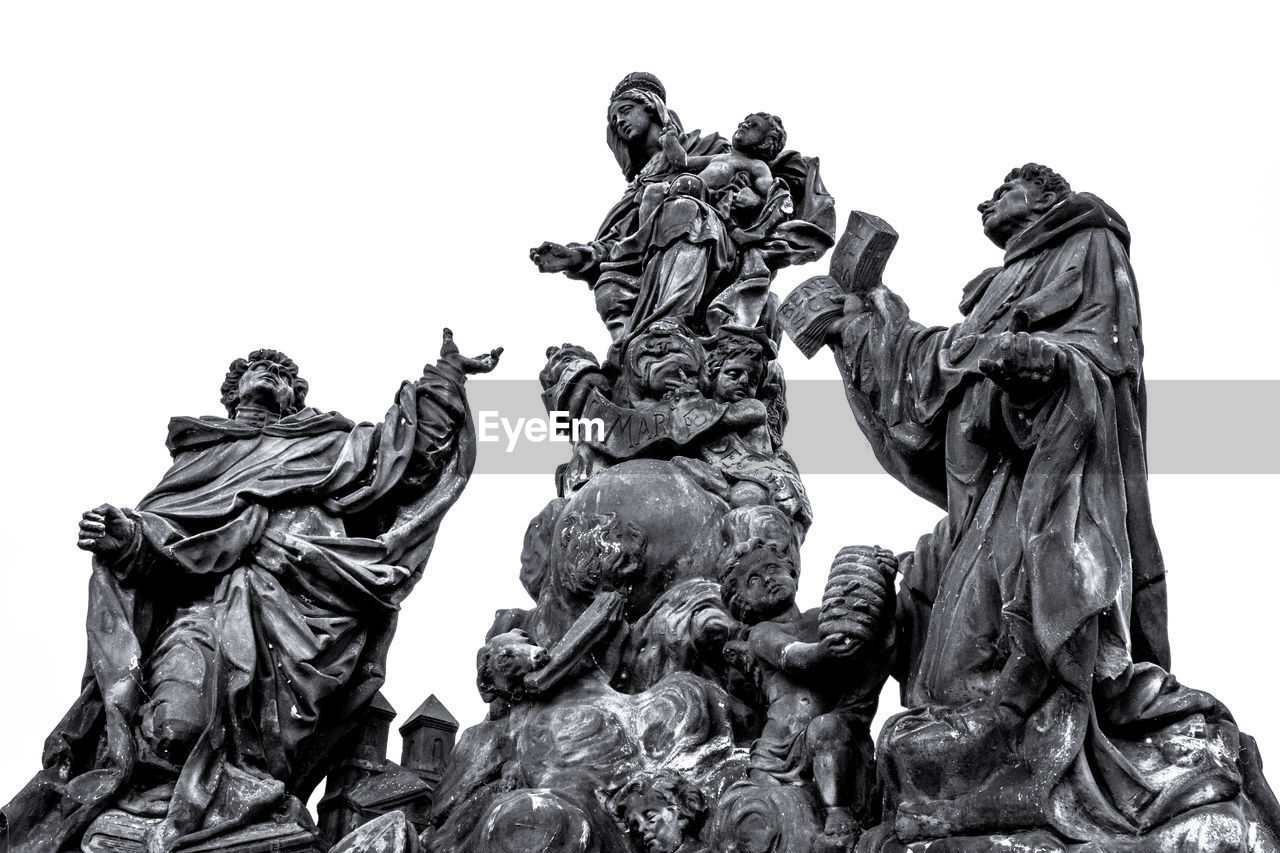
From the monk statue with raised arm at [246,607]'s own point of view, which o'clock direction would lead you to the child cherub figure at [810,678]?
The child cherub figure is roughly at 10 o'clock from the monk statue with raised arm.

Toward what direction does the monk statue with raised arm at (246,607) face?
toward the camera

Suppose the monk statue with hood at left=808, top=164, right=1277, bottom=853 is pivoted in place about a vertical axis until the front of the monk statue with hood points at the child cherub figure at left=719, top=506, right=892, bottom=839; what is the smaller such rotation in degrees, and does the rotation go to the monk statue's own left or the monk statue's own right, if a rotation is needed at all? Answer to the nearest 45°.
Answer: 0° — it already faces it

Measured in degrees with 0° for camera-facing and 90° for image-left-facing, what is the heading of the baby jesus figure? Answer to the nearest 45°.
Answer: approximately 45°

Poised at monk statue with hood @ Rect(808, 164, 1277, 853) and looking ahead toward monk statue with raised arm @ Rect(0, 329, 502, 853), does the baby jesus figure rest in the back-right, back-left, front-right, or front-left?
front-right

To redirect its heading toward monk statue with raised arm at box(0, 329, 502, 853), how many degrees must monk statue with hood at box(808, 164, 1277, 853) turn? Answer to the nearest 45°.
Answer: approximately 45° to its right

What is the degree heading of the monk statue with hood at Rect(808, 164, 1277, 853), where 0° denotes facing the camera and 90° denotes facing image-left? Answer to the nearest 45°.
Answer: approximately 45°

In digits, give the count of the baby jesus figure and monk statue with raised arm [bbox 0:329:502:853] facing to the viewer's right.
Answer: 0

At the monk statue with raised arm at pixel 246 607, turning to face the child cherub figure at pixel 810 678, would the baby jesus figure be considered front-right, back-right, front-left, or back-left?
front-left

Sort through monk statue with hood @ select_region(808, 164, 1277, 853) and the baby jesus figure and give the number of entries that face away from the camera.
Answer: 0

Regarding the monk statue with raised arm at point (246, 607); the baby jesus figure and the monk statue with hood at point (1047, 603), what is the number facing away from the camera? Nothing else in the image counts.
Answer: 0
